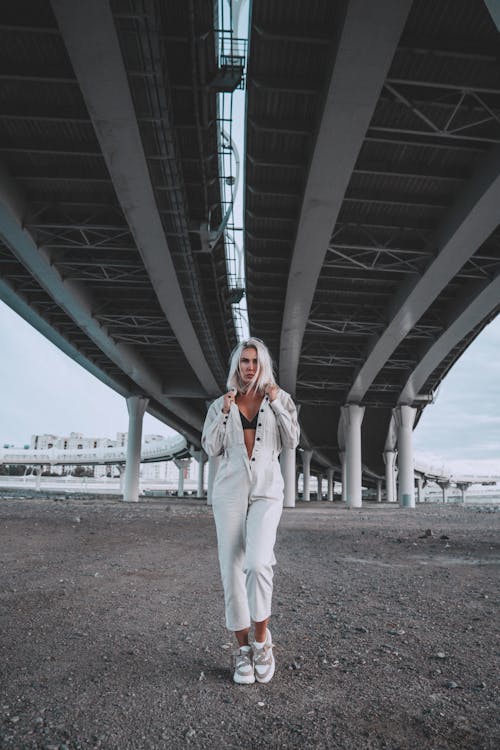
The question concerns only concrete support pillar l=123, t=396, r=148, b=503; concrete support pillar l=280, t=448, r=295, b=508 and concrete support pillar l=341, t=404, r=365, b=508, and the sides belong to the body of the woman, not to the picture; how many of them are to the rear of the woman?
3

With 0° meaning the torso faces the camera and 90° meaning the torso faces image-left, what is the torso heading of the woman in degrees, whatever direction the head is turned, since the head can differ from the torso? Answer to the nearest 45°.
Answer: approximately 0°

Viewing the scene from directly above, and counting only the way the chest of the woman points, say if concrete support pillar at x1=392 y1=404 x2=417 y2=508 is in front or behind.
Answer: behind

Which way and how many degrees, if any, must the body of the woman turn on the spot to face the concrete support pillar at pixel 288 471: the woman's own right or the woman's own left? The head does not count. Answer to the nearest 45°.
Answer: approximately 180°

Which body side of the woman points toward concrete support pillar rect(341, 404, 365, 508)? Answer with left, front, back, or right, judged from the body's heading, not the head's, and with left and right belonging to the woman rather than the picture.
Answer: back

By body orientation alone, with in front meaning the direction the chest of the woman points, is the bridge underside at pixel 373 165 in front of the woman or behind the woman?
behind
